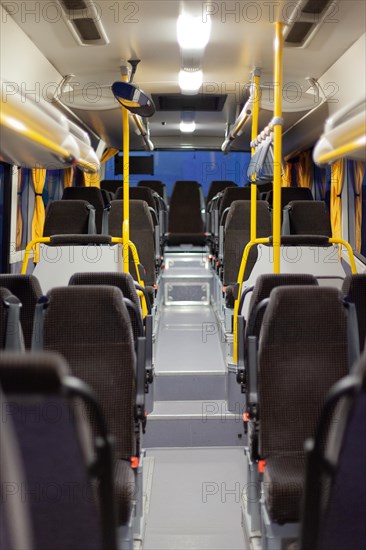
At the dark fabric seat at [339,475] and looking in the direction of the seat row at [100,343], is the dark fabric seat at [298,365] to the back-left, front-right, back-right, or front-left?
front-right

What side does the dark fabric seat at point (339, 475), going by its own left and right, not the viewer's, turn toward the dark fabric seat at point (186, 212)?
front

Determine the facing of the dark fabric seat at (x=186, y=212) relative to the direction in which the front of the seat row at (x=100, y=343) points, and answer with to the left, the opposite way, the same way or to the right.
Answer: the same way

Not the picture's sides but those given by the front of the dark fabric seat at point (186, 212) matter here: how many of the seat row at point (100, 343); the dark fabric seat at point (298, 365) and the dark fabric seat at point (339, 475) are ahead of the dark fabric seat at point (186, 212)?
3

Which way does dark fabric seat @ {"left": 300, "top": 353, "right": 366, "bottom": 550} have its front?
away from the camera

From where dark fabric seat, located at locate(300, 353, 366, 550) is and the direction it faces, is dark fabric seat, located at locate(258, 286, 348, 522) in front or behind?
in front

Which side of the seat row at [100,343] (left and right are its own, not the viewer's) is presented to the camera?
front
